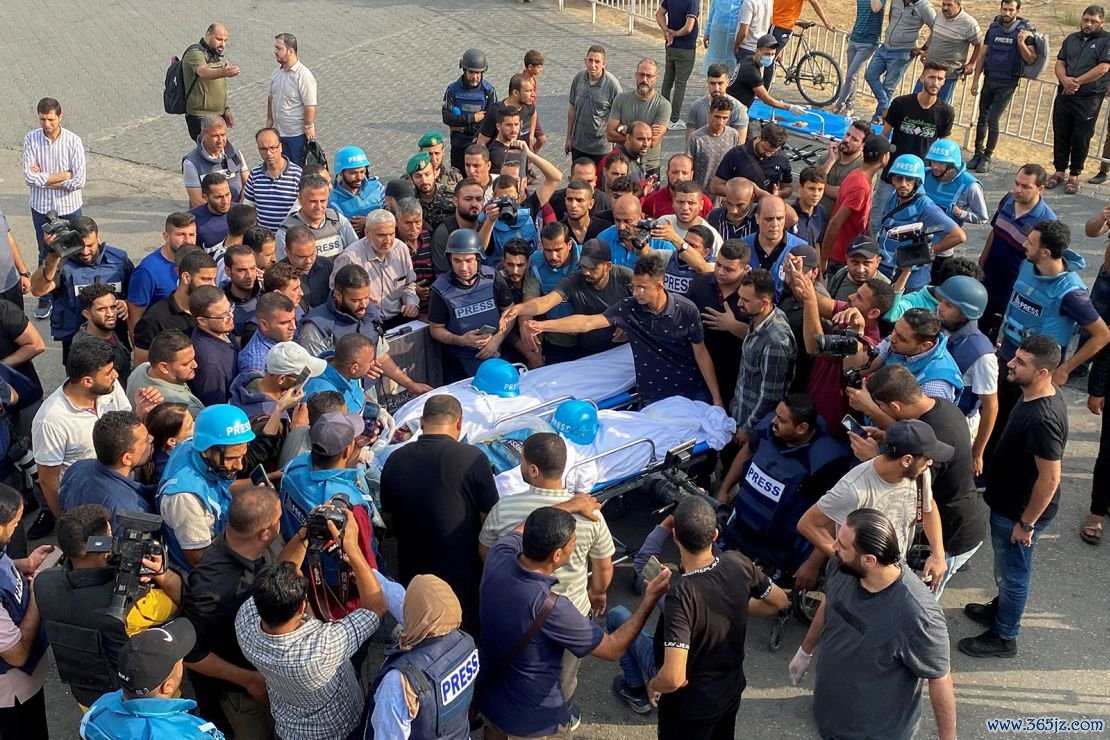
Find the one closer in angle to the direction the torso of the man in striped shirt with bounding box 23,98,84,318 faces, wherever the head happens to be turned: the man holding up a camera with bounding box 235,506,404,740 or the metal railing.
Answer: the man holding up a camera

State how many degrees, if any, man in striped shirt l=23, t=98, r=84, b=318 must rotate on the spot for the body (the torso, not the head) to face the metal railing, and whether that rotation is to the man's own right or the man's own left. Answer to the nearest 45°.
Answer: approximately 90° to the man's own left

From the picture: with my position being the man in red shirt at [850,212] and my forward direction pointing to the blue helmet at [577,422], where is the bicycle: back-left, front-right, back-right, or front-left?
back-right

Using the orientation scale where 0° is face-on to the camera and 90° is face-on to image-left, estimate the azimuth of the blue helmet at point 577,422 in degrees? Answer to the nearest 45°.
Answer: approximately 45°

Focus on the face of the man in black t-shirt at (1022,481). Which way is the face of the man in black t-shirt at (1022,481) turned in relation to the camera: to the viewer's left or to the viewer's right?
to the viewer's left

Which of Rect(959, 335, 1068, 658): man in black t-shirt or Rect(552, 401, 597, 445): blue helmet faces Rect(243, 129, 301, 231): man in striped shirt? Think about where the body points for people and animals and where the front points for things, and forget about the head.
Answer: the man in black t-shirt

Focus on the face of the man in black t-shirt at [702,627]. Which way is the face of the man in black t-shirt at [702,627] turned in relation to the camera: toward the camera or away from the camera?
away from the camera

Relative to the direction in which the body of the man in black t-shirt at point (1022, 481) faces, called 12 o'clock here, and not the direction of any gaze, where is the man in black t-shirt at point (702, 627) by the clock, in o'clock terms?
the man in black t-shirt at point (702, 627) is roughly at 10 o'clock from the man in black t-shirt at point (1022, 481).

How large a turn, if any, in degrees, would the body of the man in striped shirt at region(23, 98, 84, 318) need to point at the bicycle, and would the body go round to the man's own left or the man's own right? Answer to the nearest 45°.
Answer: approximately 90° to the man's own left

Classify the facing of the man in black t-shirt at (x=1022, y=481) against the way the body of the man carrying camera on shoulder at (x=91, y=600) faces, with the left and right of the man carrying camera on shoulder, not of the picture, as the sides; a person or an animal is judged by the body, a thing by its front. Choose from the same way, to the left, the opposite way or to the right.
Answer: to the left

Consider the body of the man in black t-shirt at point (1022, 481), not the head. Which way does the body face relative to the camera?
to the viewer's left

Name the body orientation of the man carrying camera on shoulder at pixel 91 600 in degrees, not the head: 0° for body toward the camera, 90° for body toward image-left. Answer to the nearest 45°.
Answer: approximately 225°

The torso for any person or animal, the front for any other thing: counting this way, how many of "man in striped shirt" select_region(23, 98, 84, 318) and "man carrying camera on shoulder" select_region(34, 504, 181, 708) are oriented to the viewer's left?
0
